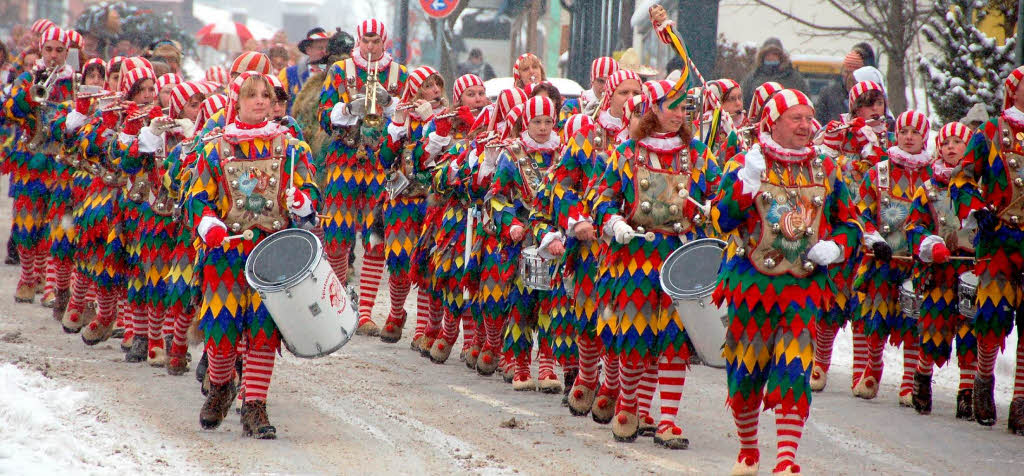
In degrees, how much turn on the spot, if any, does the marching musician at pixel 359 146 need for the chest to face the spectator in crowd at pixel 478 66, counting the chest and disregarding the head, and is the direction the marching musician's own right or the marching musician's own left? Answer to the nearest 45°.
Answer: approximately 180°

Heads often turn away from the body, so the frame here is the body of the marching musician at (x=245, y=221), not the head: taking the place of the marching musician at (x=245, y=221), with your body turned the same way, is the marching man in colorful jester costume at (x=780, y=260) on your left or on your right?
on your left

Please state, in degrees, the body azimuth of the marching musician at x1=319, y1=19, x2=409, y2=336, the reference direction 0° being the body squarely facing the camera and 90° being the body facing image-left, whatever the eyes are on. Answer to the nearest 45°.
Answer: approximately 0°

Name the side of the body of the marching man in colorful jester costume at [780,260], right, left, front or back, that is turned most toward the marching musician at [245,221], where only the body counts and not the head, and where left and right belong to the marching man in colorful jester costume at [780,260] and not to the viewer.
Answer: right

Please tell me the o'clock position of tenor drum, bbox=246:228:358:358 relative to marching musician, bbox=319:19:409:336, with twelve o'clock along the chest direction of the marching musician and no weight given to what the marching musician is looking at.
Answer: The tenor drum is roughly at 12 o'clock from the marching musician.

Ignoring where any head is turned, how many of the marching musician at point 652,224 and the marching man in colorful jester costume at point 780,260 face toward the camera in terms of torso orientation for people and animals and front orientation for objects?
2

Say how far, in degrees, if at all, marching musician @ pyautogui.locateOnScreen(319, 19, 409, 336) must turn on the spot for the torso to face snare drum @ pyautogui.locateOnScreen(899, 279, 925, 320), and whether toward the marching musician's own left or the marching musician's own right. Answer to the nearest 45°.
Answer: approximately 45° to the marching musician's own left

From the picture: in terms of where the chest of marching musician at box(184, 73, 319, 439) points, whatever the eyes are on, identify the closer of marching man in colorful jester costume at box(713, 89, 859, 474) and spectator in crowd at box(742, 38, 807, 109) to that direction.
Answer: the marching man in colorful jester costume

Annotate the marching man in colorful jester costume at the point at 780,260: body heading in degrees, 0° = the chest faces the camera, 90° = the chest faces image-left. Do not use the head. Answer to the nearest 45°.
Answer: approximately 0°
